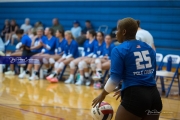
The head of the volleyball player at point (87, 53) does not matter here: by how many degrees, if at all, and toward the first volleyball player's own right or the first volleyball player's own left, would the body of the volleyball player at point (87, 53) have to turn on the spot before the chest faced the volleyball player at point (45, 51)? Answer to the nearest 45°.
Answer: approximately 90° to the first volleyball player's own right

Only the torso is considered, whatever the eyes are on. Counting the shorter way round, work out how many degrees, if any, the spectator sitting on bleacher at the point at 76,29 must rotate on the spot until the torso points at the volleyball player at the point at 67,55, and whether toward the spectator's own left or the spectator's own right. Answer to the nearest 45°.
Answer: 0° — they already face them

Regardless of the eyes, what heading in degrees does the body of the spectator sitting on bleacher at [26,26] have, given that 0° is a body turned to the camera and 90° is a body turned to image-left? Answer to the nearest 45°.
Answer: approximately 0°

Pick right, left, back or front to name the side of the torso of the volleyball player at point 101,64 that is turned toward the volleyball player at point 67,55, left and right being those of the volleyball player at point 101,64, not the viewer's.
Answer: right

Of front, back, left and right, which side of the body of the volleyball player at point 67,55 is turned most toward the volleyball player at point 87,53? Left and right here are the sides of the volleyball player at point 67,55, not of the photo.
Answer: left

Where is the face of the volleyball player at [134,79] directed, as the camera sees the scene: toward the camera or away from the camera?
away from the camera

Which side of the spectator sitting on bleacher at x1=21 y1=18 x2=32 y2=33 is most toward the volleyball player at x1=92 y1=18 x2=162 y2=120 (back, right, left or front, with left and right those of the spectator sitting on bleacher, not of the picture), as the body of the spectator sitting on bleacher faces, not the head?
front

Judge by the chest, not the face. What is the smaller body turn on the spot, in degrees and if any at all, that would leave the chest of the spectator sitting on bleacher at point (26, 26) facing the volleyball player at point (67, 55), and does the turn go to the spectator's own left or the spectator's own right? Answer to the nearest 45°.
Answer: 0° — they already face them
